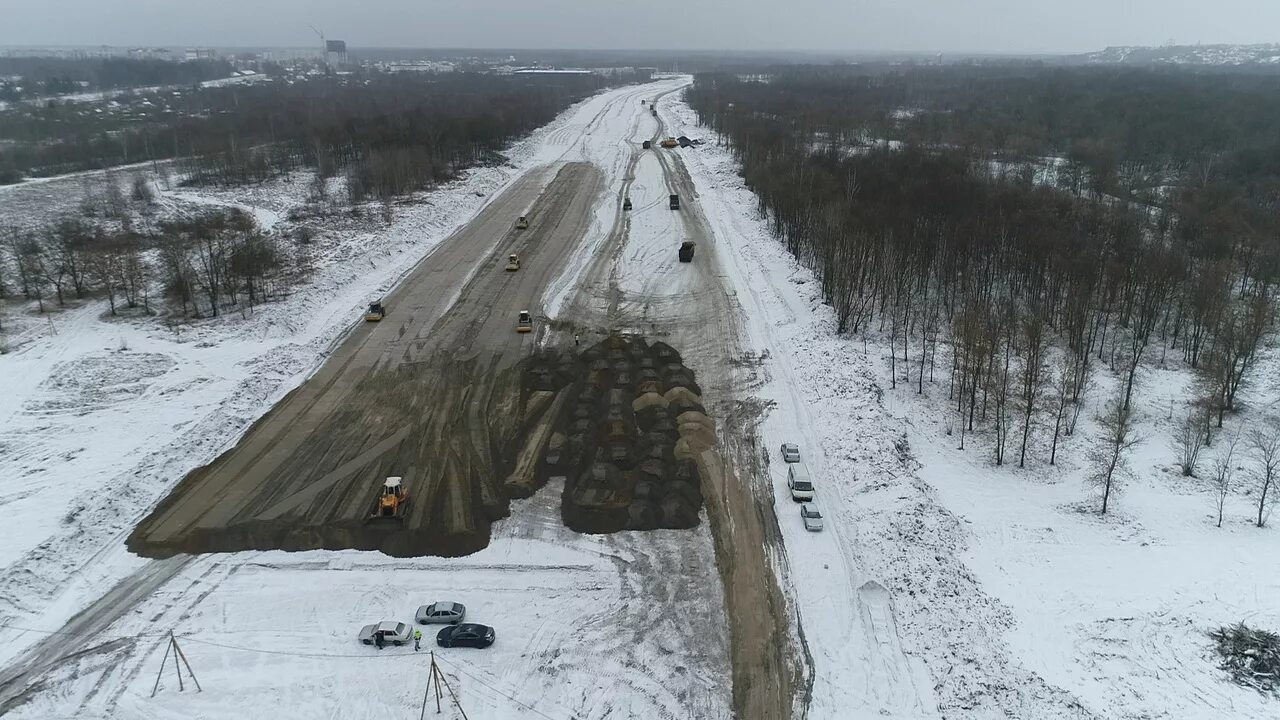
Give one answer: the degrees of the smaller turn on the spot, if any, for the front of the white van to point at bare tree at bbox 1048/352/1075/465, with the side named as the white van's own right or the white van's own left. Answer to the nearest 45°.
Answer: approximately 135° to the white van's own left

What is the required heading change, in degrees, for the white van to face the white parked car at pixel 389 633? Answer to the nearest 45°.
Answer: approximately 45° to its right

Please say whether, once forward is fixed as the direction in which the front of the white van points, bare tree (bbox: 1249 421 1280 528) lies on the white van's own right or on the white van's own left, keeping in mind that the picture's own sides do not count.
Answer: on the white van's own left

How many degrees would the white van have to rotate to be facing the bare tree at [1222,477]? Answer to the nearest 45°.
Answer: approximately 90° to its left

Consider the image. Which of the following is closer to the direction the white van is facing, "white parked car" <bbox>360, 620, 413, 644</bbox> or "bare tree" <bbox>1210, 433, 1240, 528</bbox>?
the white parked car
